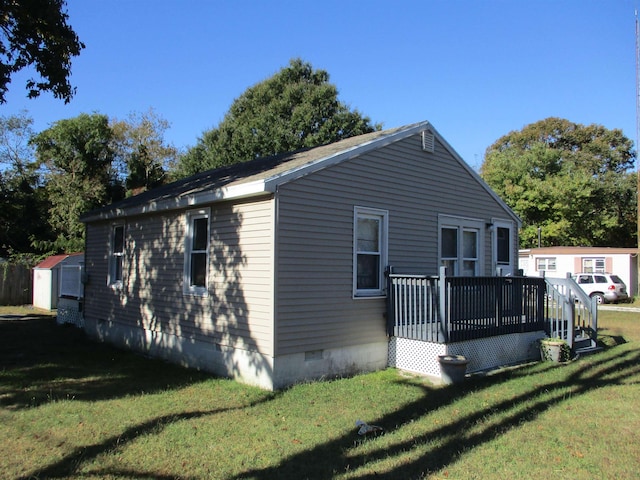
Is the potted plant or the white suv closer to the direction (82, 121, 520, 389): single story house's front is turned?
the potted plant

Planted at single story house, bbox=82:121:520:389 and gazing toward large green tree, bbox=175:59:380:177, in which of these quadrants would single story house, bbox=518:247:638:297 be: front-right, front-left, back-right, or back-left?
front-right

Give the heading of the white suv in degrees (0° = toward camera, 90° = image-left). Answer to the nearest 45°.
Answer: approximately 135°

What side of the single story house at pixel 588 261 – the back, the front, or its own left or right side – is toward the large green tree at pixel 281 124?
right

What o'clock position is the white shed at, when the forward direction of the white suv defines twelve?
The white shed is roughly at 9 o'clock from the white suv.

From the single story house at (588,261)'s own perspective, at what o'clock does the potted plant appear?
The potted plant is roughly at 12 o'clock from the single story house.

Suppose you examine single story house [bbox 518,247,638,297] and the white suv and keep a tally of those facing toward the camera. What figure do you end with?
1

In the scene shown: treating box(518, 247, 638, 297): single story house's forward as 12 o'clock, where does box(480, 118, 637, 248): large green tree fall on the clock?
The large green tree is roughly at 6 o'clock from the single story house.

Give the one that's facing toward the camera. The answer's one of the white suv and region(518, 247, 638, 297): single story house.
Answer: the single story house

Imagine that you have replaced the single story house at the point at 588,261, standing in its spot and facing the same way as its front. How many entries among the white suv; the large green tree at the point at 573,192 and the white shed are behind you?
1

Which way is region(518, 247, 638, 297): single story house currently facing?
toward the camera

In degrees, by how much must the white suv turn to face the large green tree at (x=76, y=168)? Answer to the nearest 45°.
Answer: approximately 45° to its left

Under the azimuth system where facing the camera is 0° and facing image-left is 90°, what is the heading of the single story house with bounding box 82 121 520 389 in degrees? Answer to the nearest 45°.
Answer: approximately 315°

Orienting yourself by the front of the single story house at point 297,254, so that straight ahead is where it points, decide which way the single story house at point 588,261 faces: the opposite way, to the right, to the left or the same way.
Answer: to the right
